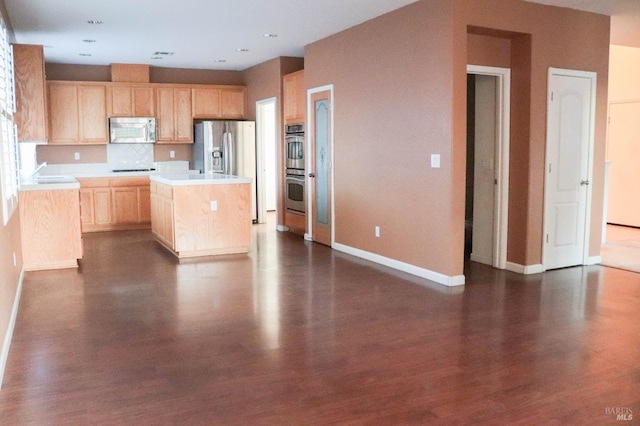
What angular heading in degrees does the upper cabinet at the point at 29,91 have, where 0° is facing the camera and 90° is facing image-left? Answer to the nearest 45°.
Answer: approximately 270°

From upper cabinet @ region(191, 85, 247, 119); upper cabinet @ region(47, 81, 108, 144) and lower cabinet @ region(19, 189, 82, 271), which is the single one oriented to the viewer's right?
the lower cabinet

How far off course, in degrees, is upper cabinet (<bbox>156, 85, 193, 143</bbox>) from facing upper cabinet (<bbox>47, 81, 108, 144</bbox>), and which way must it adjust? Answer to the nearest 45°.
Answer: approximately 90° to its right

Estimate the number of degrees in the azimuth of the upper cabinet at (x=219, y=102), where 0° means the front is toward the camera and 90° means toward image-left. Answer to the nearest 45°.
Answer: approximately 0°
